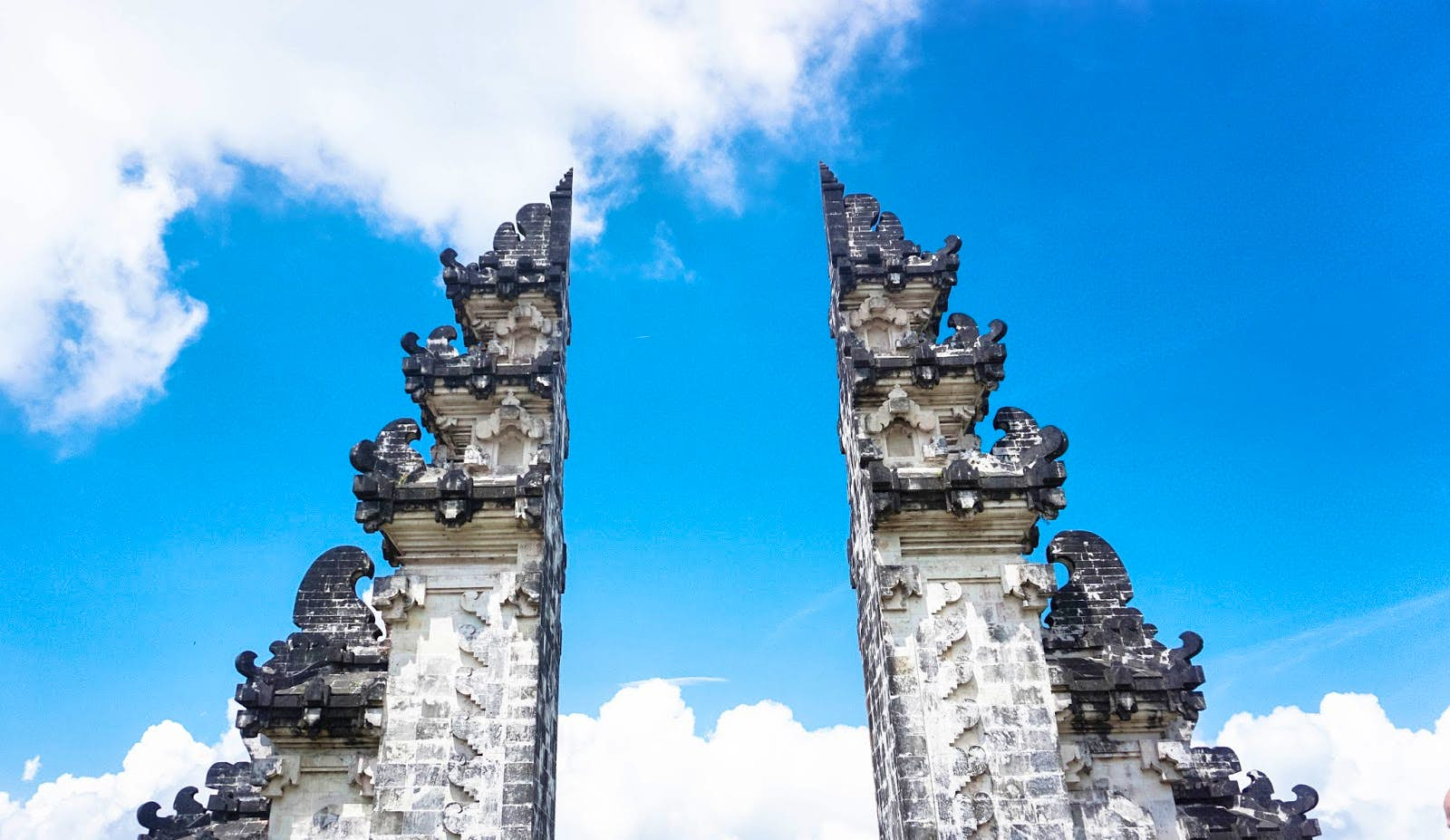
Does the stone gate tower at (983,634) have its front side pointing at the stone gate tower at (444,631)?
no

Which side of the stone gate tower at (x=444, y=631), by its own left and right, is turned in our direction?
front

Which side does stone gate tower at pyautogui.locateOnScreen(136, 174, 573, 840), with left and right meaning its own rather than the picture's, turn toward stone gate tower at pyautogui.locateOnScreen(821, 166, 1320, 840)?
left

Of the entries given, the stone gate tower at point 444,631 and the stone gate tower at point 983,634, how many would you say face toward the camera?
2

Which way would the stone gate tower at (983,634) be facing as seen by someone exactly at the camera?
facing the viewer
